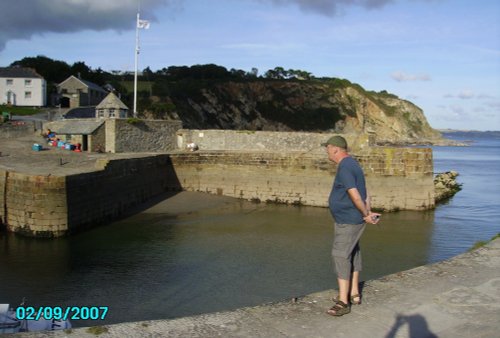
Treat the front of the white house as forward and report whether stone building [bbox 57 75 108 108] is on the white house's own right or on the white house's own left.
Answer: on the white house's own left

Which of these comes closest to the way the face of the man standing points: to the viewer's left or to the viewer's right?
to the viewer's left

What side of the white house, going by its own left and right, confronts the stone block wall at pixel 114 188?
front

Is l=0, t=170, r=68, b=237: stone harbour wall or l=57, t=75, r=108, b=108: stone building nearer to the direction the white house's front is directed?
the stone harbour wall

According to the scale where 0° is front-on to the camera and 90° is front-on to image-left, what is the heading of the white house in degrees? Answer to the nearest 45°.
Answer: approximately 0°

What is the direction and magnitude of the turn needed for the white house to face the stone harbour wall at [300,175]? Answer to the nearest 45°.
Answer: approximately 45° to its left
